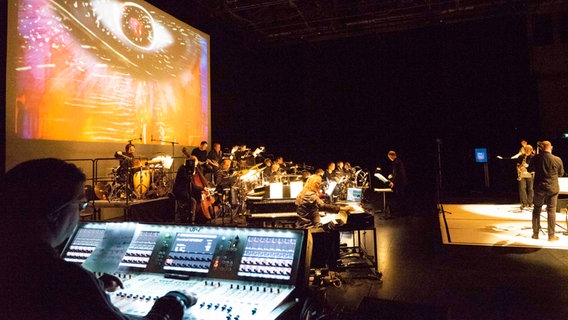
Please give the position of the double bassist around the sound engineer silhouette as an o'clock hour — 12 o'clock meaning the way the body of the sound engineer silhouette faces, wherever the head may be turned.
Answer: The double bassist is roughly at 11 o'clock from the sound engineer silhouette.

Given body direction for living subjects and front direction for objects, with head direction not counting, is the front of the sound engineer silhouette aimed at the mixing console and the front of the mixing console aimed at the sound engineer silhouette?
yes

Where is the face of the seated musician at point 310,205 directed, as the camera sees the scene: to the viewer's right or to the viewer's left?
to the viewer's right
